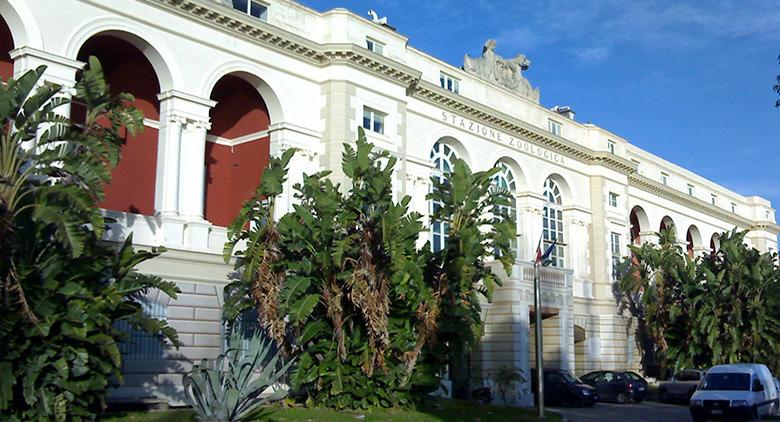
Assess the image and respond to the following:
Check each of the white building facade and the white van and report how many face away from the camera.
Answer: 0

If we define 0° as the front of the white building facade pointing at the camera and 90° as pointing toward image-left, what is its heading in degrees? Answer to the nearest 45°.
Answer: approximately 315°

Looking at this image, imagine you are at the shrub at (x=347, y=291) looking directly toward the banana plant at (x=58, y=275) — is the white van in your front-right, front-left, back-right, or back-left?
back-left

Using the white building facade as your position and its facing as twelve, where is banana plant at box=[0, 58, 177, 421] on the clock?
The banana plant is roughly at 2 o'clock from the white building facade.

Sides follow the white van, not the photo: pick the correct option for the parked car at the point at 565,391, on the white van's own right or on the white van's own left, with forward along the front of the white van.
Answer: on the white van's own right

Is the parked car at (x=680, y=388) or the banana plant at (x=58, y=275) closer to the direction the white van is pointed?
the banana plant

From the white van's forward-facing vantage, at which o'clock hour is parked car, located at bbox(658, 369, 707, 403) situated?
The parked car is roughly at 4 o'clock from the white van.

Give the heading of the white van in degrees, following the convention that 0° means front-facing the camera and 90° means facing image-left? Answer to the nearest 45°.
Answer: approximately 45°

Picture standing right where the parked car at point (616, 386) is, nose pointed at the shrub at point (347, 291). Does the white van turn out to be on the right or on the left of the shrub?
left
